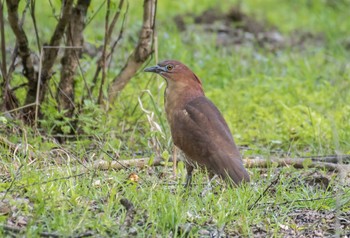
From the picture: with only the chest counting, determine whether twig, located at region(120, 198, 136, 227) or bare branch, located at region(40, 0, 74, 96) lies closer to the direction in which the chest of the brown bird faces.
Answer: the bare branch

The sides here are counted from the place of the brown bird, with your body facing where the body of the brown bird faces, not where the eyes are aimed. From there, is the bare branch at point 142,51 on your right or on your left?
on your right

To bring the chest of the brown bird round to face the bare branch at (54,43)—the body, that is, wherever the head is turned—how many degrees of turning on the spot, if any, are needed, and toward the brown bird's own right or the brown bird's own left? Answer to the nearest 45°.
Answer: approximately 45° to the brown bird's own right

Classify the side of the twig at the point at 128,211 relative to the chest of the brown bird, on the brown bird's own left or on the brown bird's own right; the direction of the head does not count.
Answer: on the brown bird's own left

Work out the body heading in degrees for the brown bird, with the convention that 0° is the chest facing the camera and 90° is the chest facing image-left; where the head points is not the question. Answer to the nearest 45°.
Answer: approximately 90°
